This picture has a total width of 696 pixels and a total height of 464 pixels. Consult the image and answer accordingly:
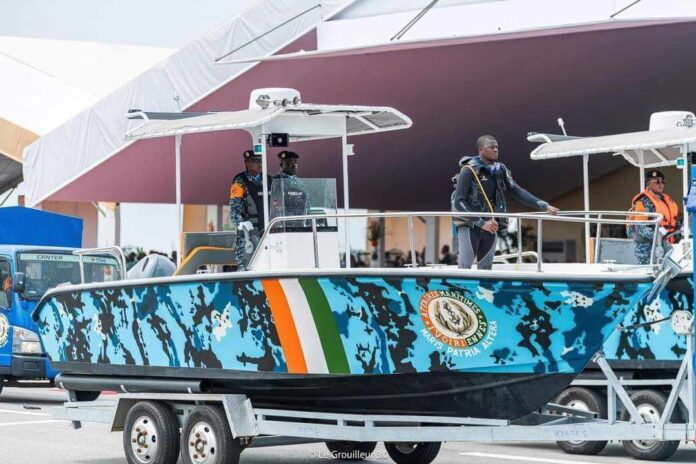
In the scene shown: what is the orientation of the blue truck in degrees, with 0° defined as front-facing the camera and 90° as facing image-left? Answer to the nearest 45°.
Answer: approximately 315°

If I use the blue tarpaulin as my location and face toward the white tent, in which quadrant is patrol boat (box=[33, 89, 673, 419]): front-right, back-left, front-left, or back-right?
back-right

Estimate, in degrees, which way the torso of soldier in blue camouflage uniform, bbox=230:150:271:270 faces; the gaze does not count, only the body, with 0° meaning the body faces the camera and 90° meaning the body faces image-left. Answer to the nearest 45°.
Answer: approximately 315°

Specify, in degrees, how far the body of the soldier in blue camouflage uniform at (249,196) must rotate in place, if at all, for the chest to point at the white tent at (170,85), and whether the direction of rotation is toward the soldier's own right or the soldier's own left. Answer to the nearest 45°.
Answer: approximately 135° to the soldier's own left
